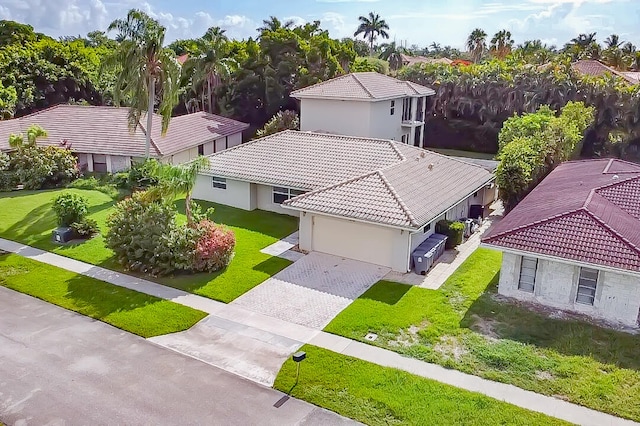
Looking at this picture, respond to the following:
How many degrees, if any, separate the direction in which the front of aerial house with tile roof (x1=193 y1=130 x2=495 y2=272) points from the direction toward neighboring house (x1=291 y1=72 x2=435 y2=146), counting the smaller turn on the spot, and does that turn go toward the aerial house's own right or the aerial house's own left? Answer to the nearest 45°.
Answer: approximately 135° to the aerial house's own right

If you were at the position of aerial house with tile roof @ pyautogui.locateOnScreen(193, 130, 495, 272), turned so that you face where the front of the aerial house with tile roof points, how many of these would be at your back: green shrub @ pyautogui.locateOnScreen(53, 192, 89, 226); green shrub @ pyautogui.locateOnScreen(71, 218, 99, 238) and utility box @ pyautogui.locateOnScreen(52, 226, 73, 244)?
0

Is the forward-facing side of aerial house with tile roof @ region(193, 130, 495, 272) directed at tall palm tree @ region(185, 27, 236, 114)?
no

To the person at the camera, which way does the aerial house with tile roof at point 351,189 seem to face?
facing the viewer and to the left of the viewer

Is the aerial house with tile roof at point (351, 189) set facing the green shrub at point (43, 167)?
no

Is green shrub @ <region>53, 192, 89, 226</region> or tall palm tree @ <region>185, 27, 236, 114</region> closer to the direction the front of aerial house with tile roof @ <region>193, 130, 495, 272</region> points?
the green shrub

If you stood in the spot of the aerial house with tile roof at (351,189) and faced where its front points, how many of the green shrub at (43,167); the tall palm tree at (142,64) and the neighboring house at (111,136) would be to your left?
0

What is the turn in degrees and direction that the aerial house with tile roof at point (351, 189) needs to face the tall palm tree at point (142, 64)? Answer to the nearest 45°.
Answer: approximately 90° to its right

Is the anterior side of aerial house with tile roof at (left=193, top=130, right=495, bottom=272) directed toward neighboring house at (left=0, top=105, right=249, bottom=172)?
no

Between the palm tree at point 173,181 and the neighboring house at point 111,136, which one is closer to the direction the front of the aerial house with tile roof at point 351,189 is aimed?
the palm tree

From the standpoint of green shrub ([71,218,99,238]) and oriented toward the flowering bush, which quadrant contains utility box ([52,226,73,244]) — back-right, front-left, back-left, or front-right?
back-right

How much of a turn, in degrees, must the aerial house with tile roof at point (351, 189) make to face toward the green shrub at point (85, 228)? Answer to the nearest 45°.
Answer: approximately 45° to its right

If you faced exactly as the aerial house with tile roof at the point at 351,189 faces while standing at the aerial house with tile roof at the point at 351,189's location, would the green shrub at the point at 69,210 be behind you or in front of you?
in front

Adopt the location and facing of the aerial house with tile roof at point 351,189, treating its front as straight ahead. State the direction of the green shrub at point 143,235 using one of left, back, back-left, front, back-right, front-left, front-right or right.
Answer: front

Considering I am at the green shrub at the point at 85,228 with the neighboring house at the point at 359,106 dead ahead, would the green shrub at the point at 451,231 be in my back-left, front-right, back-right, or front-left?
front-right

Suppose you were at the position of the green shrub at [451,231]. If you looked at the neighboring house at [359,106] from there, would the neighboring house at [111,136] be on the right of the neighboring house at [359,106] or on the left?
left

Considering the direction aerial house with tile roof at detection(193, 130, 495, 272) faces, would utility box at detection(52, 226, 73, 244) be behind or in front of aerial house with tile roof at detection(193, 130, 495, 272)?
in front
